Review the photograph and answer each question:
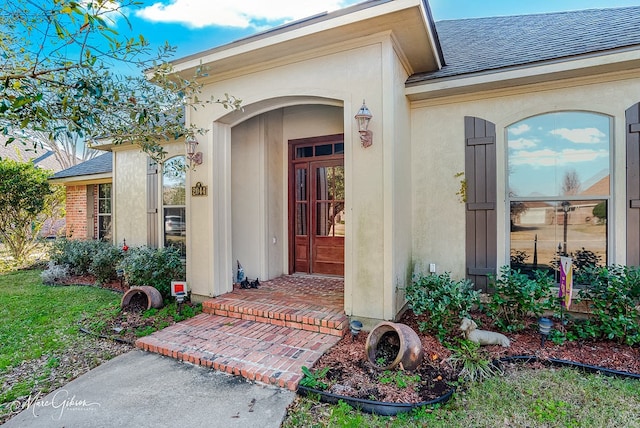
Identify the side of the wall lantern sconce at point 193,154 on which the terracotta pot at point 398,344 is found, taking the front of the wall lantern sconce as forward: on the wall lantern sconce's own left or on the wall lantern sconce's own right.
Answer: on the wall lantern sconce's own left

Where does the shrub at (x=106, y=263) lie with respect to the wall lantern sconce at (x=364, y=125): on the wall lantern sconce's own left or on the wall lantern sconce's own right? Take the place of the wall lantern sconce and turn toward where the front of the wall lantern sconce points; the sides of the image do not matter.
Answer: on the wall lantern sconce's own right

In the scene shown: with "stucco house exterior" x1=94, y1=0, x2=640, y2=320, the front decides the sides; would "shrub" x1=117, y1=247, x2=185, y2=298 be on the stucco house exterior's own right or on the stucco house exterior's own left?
on the stucco house exterior's own right

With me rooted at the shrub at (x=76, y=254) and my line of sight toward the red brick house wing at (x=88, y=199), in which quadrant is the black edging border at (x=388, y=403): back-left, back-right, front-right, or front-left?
back-right

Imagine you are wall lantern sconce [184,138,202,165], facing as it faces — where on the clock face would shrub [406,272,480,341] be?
The shrub is roughly at 9 o'clock from the wall lantern sconce.

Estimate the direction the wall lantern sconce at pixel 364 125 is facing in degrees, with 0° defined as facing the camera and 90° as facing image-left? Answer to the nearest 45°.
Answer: approximately 45°

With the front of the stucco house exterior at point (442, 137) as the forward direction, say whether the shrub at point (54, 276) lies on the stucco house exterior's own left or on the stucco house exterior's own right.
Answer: on the stucco house exterior's own right
